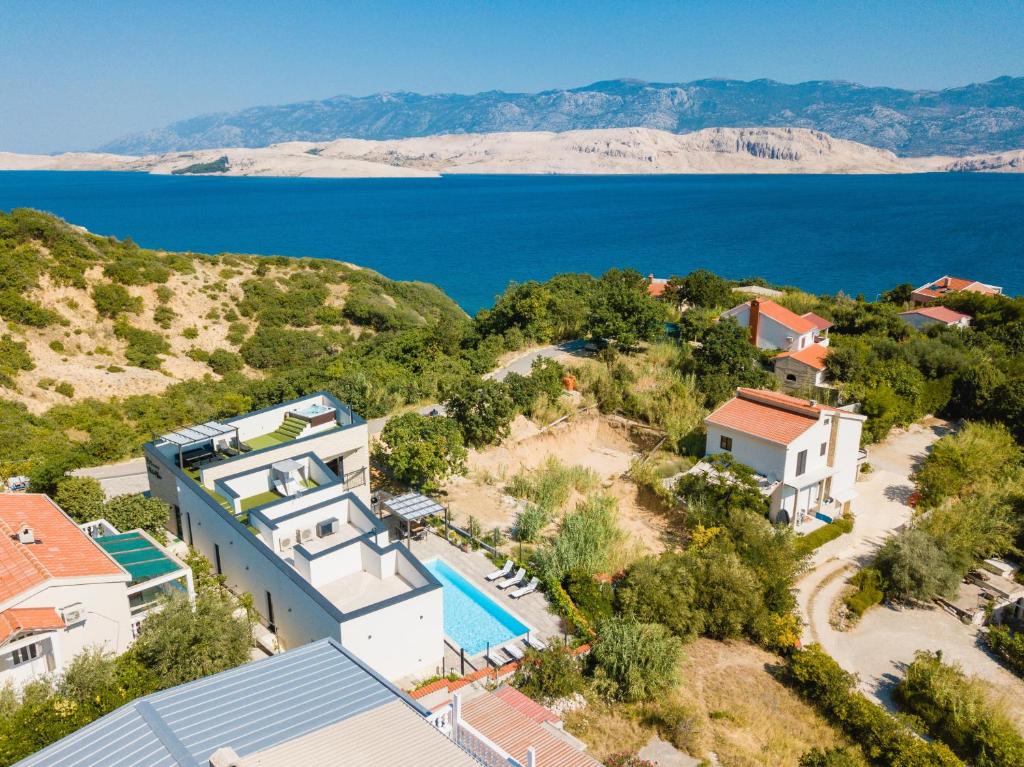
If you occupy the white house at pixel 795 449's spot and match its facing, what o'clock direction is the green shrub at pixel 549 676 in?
The green shrub is roughly at 2 o'clock from the white house.

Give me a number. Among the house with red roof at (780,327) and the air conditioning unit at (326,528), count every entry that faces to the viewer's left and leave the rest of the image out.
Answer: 0

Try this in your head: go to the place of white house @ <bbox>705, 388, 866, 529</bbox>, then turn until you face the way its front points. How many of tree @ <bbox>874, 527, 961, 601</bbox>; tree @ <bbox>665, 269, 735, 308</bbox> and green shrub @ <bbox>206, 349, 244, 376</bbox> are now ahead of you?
1

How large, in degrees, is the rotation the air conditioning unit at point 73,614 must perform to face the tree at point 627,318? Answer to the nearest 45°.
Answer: approximately 90° to its left

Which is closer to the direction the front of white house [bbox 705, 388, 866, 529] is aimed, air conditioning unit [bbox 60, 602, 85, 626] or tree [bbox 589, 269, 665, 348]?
the air conditioning unit
